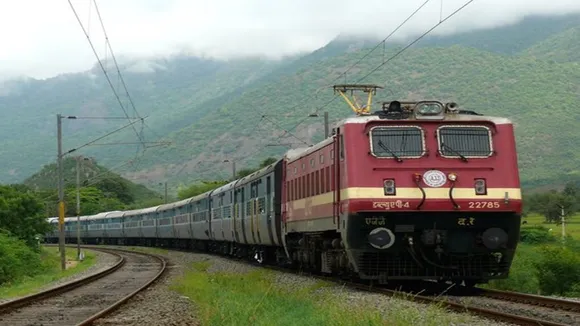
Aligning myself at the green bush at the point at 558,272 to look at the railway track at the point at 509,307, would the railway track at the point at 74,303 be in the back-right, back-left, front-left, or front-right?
front-right

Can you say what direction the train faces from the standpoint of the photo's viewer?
facing the viewer and to the right of the viewer

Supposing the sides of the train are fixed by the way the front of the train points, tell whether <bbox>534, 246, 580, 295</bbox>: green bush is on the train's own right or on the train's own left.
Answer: on the train's own left
